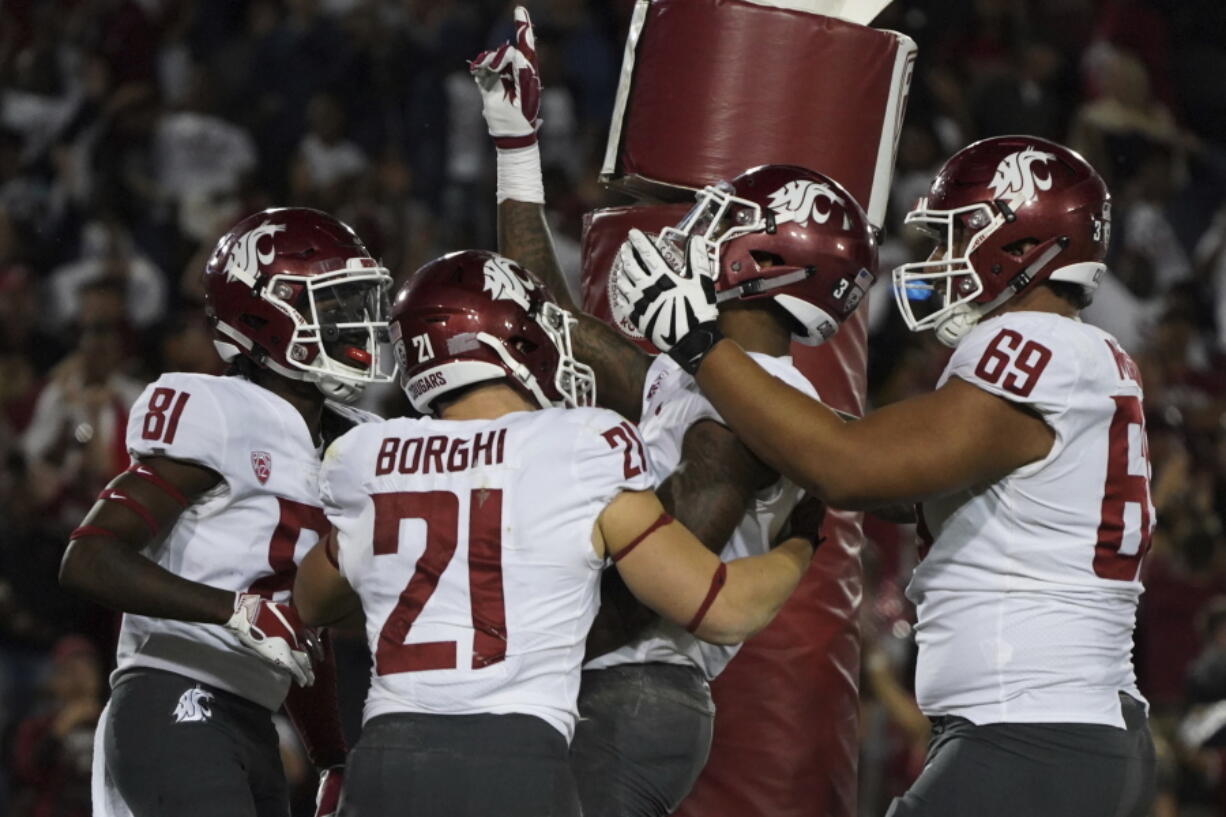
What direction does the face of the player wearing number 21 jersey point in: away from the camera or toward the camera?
away from the camera

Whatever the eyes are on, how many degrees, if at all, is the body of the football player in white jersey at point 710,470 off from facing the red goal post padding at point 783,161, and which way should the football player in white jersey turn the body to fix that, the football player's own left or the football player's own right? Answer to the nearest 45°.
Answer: approximately 90° to the football player's own right

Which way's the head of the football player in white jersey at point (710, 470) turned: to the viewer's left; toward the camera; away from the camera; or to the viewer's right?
to the viewer's left

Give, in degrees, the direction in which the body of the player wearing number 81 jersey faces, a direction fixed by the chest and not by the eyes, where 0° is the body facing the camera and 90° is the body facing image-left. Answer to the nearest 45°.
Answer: approximately 315°

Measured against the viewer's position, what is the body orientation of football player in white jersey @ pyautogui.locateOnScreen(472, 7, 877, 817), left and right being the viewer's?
facing to the left of the viewer

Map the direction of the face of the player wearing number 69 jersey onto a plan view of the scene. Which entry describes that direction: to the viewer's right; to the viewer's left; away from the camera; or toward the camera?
to the viewer's left

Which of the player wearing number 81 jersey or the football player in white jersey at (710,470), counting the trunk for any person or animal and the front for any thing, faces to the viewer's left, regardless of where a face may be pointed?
the football player in white jersey

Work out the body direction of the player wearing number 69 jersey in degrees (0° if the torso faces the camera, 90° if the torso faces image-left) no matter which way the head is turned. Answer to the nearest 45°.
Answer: approximately 90°

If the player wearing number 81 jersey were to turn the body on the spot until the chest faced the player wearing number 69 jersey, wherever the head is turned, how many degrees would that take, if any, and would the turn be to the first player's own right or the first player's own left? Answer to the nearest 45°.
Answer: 0° — they already face them

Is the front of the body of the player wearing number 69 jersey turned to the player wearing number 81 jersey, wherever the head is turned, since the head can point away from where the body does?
yes

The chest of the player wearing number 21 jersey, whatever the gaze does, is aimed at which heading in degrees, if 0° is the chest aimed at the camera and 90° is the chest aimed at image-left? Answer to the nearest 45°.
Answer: approximately 225°

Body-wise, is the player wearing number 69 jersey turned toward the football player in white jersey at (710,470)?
yes
